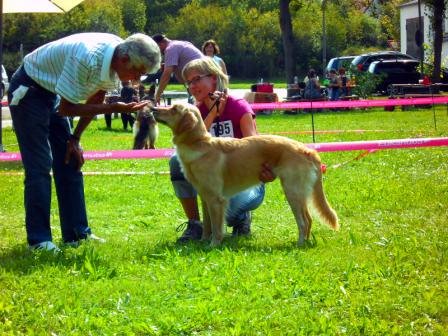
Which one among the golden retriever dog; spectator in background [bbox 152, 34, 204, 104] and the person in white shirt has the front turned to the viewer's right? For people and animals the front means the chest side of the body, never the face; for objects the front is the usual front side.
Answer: the person in white shirt

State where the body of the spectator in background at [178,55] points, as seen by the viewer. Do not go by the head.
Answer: to the viewer's left

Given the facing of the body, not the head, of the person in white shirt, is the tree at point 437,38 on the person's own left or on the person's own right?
on the person's own left

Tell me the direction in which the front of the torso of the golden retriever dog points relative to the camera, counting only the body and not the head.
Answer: to the viewer's left

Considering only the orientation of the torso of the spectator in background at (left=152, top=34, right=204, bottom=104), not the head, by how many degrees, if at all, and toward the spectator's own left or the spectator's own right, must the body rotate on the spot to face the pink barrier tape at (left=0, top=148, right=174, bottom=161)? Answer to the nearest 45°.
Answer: approximately 45° to the spectator's own left

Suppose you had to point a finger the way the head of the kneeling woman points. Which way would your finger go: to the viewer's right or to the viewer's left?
to the viewer's left

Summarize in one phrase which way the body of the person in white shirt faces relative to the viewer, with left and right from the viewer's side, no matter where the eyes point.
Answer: facing to the right of the viewer

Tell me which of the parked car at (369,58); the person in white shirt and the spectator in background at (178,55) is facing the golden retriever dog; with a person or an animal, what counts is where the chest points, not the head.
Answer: the person in white shirt

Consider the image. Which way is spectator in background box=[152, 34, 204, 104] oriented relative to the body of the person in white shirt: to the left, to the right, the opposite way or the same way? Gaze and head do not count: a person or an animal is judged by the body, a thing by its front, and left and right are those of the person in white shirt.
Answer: the opposite way

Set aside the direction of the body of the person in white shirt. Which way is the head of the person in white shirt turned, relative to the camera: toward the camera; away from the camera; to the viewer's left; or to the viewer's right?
to the viewer's right

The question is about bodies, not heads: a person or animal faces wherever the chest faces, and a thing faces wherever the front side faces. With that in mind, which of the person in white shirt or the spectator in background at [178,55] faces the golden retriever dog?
the person in white shirt

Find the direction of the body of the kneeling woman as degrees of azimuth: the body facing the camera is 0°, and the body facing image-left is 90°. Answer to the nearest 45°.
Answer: approximately 45°

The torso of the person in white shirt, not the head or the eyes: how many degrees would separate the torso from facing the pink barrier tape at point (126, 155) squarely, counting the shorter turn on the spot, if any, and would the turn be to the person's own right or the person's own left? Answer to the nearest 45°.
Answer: approximately 90° to the person's own left
